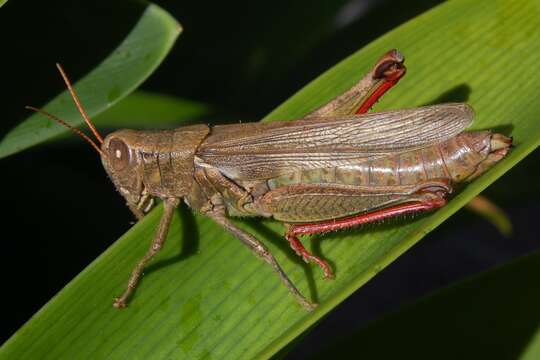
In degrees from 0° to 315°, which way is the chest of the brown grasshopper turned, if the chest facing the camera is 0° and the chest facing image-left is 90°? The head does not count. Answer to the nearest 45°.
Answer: approximately 90°

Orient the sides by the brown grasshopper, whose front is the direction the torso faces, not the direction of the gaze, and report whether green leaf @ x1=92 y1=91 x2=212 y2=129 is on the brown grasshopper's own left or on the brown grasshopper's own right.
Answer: on the brown grasshopper's own right
